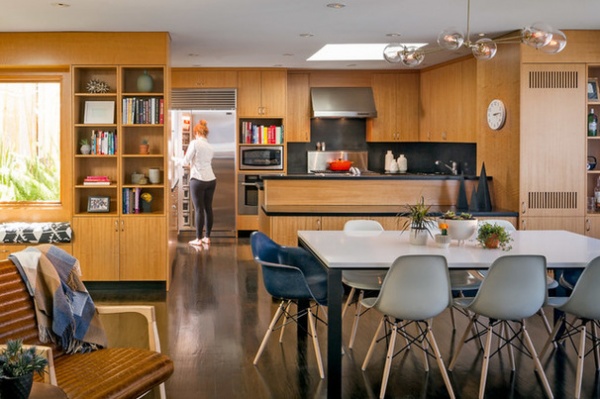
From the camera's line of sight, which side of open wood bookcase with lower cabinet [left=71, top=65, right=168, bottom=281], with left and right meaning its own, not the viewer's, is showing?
front

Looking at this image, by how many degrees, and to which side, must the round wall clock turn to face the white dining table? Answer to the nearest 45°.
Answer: approximately 45° to its left

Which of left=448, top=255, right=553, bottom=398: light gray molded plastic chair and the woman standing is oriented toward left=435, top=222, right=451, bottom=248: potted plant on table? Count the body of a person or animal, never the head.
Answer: the light gray molded plastic chair

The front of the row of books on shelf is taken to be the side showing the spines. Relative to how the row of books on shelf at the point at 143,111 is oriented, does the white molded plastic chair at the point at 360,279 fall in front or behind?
in front

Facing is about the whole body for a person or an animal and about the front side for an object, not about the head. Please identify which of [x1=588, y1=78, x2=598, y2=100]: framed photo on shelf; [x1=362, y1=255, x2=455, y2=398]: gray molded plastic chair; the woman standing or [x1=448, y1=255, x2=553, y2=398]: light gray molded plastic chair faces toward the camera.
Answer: the framed photo on shelf

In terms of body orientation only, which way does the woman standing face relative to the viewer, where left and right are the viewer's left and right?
facing away from the viewer and to the left of the viewer

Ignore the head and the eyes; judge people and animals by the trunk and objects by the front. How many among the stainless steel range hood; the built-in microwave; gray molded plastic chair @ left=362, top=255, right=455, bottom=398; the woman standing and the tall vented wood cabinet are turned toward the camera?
3

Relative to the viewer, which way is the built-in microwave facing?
toward the camera

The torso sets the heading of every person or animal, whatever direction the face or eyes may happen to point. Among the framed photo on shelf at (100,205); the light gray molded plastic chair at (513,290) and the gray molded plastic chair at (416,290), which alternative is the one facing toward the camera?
the framed photo on shelf

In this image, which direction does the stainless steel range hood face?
toward the camera

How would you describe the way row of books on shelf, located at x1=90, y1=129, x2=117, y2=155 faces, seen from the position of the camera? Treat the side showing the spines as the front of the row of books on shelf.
facing the viewer

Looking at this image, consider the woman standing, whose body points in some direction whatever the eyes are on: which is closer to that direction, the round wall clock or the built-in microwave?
the built-in microwave

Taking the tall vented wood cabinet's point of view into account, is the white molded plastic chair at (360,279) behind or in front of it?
in front

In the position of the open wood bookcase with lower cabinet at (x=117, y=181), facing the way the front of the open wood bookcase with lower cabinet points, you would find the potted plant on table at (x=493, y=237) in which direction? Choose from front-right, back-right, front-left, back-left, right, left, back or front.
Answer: front-left

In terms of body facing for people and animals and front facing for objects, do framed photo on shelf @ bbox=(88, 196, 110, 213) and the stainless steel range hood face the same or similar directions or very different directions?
same or similar directions

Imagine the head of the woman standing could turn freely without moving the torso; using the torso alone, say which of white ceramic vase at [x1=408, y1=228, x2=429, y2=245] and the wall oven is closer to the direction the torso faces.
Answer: the wall oven

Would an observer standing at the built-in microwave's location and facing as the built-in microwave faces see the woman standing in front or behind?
in front
